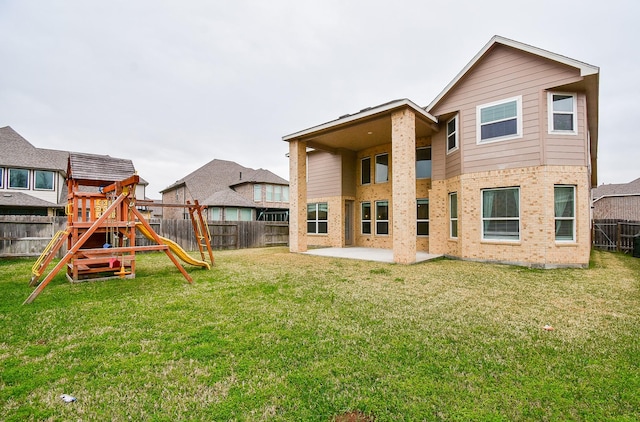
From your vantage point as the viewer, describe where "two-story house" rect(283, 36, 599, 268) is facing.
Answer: facing away from the viewer and to the right of the viewer

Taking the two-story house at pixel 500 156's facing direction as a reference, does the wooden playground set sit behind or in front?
behind

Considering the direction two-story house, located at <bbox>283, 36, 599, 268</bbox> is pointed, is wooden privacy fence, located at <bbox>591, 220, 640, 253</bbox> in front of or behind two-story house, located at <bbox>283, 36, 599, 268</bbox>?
in front

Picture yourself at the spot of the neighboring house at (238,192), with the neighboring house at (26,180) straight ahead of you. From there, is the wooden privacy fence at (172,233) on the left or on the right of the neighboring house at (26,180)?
left

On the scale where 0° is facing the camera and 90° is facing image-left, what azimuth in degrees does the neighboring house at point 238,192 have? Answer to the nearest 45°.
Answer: approximately 180°

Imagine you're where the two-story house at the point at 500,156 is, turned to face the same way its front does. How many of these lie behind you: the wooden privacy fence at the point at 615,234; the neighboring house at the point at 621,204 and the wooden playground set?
1

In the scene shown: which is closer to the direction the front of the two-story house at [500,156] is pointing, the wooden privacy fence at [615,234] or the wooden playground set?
the wooden privacy fence

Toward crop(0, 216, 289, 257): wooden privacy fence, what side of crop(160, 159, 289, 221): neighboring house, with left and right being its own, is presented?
back

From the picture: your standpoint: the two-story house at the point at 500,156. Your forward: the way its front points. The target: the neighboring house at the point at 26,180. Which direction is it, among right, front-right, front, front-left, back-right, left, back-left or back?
back-left

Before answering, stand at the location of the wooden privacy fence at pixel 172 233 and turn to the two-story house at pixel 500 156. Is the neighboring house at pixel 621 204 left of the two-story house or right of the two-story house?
left

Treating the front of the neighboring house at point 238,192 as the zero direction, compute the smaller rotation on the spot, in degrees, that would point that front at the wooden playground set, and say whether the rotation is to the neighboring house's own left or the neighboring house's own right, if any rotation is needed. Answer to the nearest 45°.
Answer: approximately 180°

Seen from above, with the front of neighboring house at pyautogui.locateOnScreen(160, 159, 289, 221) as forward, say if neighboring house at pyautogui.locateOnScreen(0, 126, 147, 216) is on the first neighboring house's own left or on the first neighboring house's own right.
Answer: on the first neighboring house's own left

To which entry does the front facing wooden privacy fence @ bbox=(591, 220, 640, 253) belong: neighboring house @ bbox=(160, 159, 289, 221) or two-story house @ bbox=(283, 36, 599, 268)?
the two-story house
